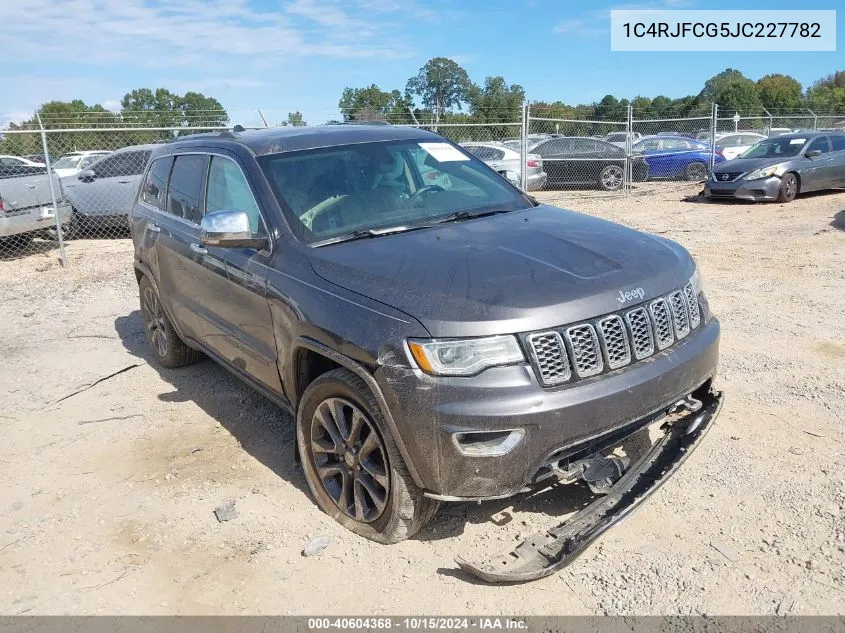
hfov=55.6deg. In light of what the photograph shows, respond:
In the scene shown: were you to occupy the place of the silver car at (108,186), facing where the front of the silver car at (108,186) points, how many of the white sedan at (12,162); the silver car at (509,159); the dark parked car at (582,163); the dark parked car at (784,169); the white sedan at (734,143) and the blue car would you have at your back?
5

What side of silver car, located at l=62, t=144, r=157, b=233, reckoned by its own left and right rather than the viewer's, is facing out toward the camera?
left

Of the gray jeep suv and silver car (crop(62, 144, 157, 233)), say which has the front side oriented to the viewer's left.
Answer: the silver car

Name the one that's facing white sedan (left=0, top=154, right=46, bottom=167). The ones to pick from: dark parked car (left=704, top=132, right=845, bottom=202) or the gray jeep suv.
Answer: the dark parked car

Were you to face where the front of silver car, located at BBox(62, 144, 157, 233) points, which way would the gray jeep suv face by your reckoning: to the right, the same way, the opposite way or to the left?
to the left

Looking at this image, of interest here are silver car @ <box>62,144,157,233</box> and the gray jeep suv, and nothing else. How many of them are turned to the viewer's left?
1

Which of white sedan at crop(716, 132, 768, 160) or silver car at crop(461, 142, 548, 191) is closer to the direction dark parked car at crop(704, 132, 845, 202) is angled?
the silver car

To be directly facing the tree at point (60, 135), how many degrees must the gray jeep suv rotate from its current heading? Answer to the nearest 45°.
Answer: approximately 180°

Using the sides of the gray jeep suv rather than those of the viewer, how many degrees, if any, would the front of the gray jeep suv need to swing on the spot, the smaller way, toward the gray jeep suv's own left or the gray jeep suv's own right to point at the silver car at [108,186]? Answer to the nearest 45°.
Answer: approximately 180°

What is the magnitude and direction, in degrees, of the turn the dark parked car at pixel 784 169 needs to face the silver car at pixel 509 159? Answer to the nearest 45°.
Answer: approximately 45° to its right
